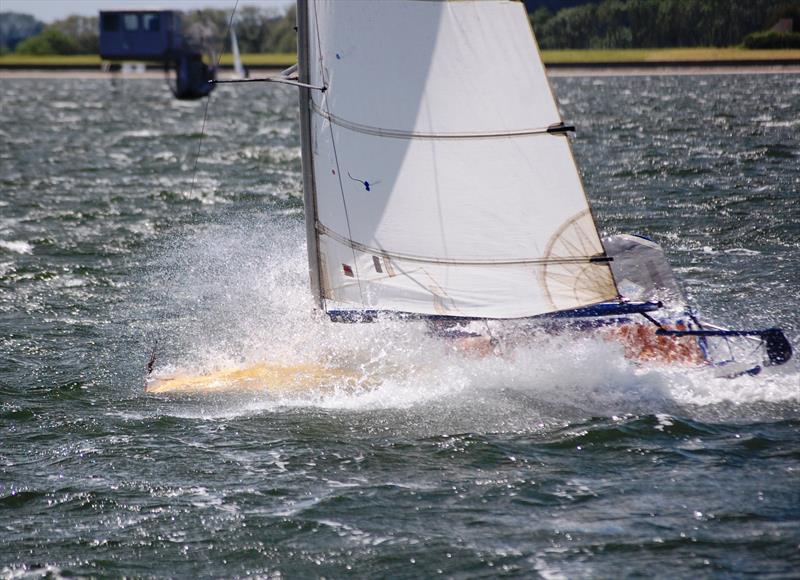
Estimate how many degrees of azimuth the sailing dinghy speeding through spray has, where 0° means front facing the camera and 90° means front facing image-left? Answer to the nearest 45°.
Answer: approximately 90°
